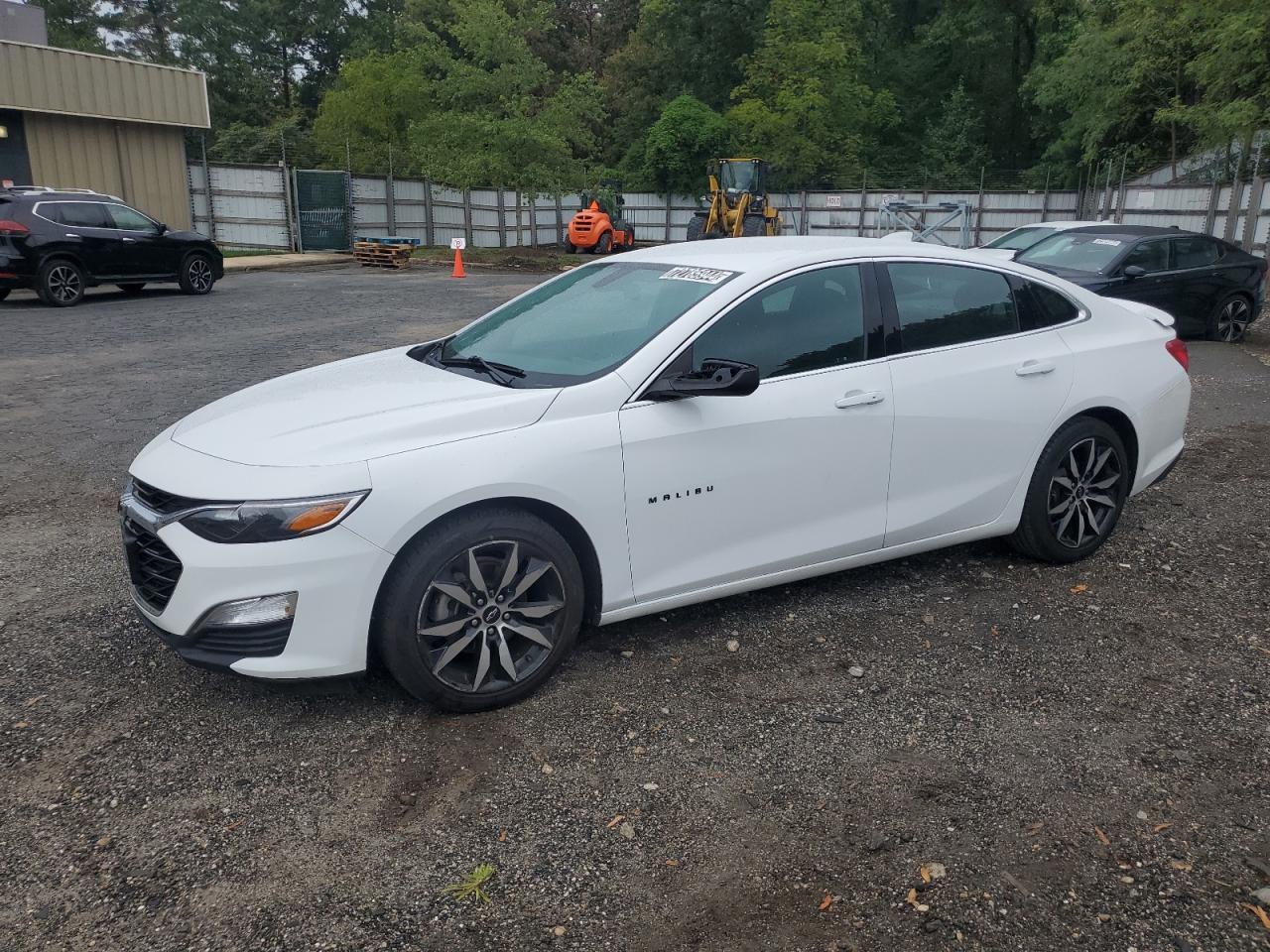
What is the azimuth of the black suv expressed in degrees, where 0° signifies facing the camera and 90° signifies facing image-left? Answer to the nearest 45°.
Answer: approximately 225°

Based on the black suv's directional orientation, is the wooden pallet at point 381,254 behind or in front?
in front

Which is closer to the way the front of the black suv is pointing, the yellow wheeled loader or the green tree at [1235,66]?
the yellow wheeled loader

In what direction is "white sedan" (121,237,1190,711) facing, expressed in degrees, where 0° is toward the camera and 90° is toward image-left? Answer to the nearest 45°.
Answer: approximately 45°

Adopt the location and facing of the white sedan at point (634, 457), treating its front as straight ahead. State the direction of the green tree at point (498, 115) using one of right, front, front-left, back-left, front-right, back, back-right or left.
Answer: back-right

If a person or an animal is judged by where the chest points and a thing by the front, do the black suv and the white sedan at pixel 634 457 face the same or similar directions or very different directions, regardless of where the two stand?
very different directions

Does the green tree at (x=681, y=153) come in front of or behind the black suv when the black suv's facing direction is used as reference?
in front

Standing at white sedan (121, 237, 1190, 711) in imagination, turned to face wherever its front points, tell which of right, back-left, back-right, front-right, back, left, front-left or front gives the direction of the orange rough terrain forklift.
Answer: back-right

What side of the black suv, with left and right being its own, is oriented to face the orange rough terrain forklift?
front

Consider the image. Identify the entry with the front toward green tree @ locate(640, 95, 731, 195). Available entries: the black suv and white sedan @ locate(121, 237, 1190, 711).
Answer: the black suv

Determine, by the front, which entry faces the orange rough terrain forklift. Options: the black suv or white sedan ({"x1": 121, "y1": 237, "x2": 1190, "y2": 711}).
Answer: the black suv

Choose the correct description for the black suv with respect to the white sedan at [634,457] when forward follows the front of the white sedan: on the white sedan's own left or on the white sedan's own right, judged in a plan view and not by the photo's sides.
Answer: on the white sedan's own right

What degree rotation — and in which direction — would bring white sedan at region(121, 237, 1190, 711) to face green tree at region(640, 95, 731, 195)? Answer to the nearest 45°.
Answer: approximately 135° to its right

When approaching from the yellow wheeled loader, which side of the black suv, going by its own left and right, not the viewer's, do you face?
front
